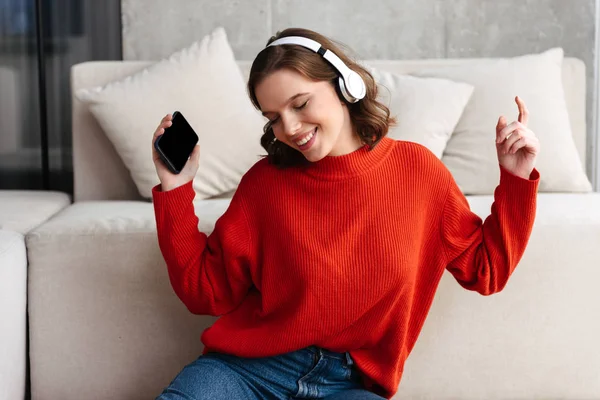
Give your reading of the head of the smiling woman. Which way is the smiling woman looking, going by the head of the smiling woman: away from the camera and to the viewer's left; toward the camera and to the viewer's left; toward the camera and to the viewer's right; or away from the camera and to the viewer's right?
toward the camera and to the viewer's left

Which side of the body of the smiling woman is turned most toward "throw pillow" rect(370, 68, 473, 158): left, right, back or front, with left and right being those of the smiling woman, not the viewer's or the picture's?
back

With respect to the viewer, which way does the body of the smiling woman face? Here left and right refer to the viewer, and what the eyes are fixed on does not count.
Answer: facing the viewer

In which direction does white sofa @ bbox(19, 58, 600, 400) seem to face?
toward the camera
